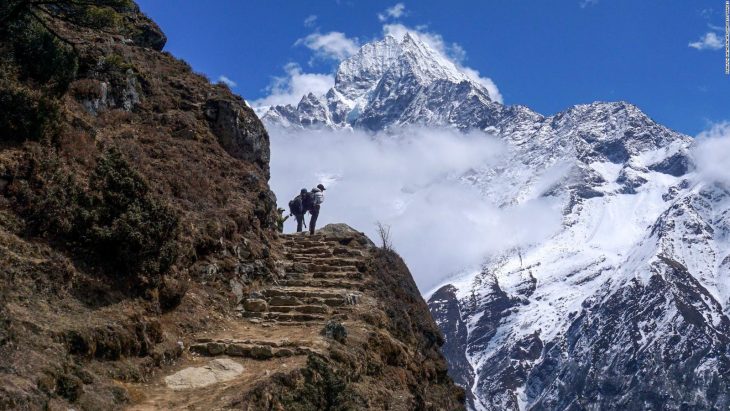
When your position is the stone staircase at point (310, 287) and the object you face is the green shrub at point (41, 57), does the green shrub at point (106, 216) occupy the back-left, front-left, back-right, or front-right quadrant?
front-left

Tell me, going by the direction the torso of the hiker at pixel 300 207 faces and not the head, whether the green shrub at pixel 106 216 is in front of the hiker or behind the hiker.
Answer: behind

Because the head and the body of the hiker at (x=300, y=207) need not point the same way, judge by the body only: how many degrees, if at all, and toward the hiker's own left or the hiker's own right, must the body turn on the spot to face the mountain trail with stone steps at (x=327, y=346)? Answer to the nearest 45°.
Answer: approximately 135° to the hiker's own right

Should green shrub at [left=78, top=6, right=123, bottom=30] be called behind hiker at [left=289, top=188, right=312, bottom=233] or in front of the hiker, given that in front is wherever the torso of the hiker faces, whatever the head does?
behind

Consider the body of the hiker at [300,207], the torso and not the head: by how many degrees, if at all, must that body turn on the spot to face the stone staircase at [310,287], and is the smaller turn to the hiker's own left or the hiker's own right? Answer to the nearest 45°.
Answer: approximately 135° to the hiker's own right

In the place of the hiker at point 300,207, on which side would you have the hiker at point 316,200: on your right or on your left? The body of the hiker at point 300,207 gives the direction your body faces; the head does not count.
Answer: on your right
